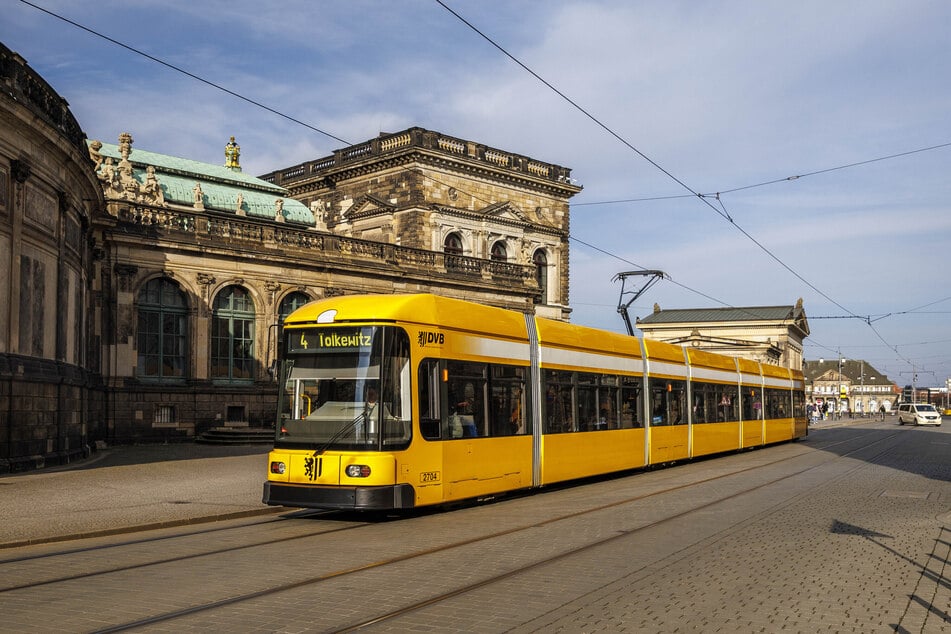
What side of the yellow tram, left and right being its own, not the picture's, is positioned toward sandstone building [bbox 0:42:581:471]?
right

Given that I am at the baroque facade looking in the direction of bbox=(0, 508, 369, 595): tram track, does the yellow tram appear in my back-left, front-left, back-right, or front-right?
front-left

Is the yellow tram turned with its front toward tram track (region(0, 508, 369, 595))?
yes

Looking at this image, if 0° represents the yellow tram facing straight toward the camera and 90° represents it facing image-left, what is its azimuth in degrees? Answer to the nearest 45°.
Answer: approximately 45°
